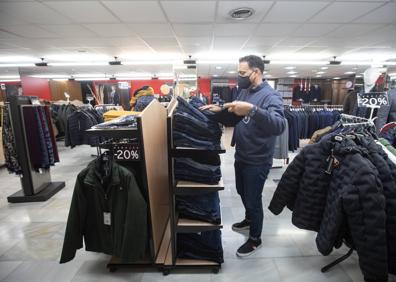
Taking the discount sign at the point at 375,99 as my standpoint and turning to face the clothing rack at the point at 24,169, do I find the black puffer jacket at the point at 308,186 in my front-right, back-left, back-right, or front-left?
front-left

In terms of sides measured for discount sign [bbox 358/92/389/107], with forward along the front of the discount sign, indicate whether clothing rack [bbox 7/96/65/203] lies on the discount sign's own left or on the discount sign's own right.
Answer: on the discount sign's own right

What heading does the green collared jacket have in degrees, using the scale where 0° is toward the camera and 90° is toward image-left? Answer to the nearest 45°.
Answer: approximately 0°

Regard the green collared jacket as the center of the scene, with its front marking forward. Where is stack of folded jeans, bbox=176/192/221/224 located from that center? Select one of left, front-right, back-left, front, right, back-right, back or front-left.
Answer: left

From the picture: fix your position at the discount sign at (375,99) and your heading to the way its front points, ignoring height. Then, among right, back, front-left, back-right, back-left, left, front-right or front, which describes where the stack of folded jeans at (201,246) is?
front-right

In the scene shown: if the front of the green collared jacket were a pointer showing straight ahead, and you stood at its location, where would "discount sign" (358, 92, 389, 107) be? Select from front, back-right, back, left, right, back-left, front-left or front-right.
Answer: left

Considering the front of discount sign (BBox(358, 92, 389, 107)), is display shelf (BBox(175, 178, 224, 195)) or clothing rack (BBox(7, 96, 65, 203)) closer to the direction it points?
the display shelf

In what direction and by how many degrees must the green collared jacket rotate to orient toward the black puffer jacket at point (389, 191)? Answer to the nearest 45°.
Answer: approximately 45° to its left

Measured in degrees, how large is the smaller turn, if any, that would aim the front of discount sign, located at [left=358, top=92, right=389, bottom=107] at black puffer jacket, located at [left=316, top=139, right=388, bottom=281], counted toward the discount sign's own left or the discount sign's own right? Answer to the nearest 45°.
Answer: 0° — it already faces it

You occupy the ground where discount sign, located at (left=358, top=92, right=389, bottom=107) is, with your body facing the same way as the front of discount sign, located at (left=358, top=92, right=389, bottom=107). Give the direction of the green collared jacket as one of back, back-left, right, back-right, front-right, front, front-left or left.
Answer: front-right

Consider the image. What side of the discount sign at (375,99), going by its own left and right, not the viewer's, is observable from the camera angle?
front

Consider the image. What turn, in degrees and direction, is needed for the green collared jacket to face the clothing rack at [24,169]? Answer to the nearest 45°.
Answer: approximately 135° to its right

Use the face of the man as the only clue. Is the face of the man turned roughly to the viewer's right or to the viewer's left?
to the viewer's left

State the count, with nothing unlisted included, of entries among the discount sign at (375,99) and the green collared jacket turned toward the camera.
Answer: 2
